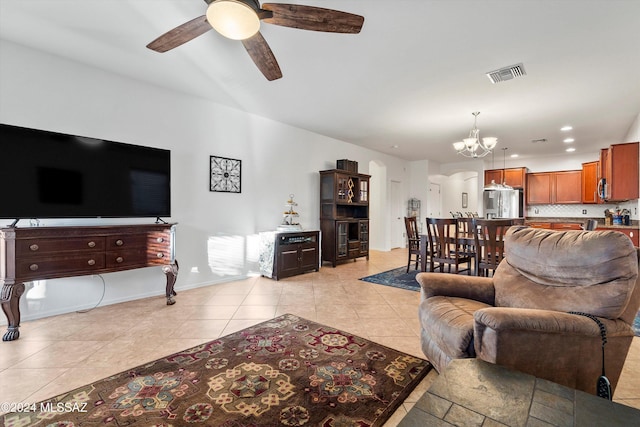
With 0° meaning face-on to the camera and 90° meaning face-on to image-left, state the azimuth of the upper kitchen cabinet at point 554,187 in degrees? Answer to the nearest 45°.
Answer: approximately 0°

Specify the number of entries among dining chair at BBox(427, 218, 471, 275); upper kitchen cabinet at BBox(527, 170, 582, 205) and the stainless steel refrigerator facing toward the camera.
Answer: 2

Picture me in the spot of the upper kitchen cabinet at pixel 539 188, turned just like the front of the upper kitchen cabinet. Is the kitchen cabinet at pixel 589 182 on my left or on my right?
on my left

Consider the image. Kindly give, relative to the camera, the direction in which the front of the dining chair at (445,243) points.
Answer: facing away from the viewer and to the right of the viewer

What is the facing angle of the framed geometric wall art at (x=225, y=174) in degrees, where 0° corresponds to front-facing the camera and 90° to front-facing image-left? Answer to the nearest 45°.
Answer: approximately 315°

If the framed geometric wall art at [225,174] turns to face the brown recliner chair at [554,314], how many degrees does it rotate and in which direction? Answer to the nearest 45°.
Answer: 0° — it already faces it

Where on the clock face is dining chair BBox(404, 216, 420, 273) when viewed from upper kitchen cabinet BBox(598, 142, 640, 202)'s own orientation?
The dining chair is roughly at 11 o'clock from the upper kitchen cabinet.

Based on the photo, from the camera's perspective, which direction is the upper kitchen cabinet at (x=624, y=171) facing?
to the viewer's left
